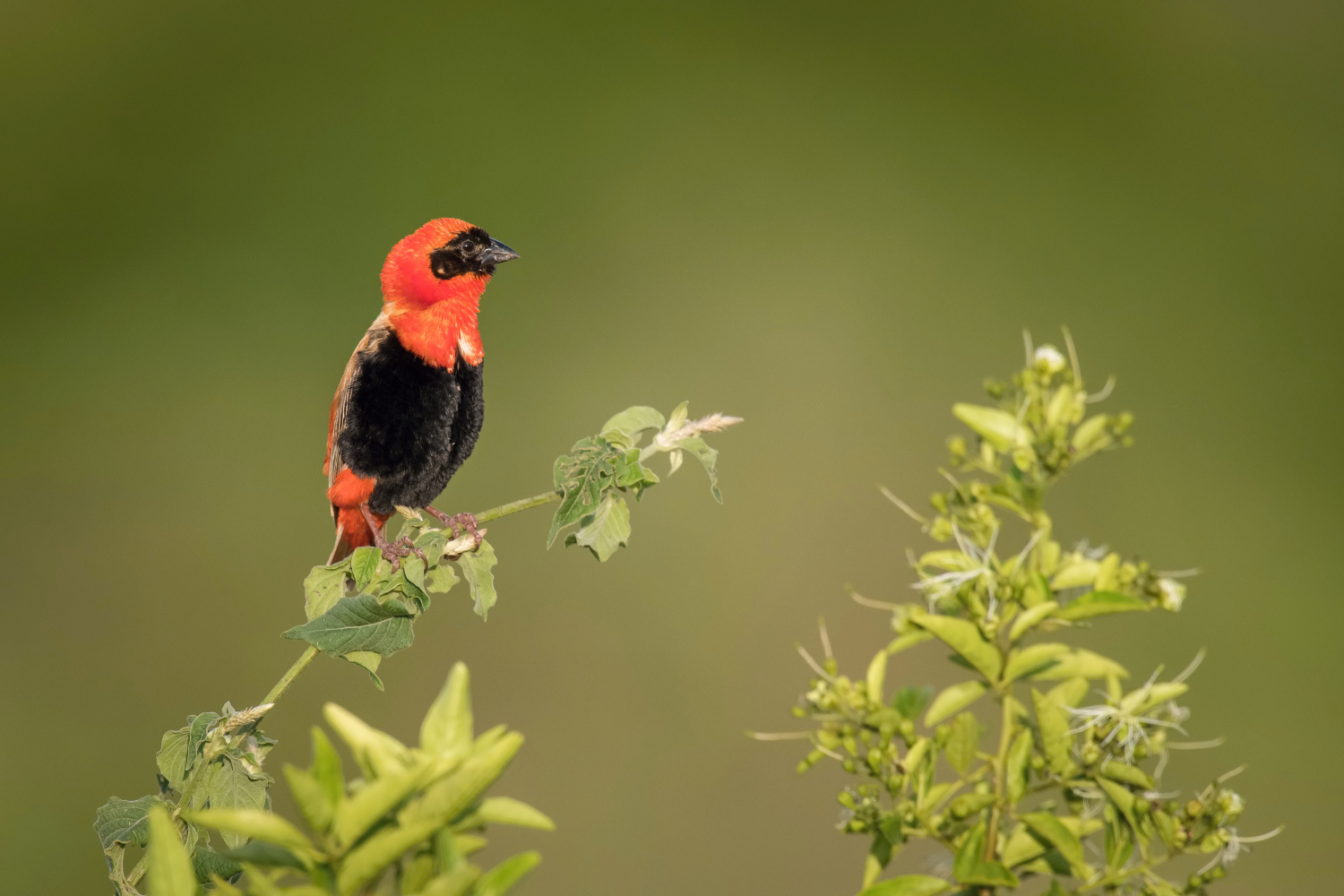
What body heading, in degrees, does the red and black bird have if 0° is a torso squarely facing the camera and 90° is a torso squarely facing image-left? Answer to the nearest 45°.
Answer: approximately 315°
